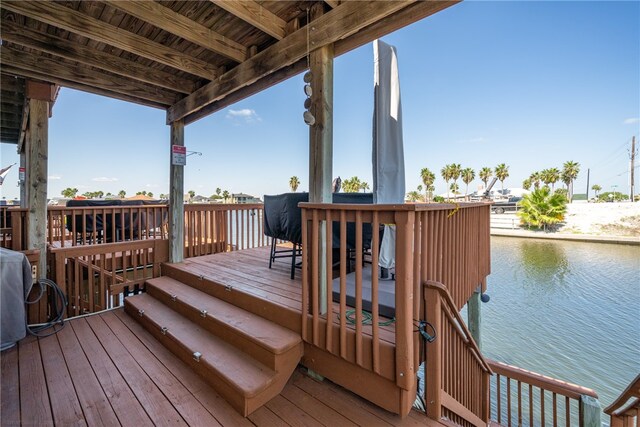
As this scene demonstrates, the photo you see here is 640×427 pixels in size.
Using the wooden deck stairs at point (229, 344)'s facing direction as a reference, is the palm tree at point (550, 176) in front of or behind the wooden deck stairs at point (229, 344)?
behind

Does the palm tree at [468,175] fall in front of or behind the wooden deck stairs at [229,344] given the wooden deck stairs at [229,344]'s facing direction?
behind

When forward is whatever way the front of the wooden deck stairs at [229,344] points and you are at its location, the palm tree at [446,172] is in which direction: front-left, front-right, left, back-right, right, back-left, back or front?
back

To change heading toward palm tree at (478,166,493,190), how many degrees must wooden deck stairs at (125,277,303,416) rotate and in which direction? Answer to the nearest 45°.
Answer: approximately 180°

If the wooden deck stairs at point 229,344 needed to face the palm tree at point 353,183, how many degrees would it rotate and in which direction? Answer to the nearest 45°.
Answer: approximately 180°

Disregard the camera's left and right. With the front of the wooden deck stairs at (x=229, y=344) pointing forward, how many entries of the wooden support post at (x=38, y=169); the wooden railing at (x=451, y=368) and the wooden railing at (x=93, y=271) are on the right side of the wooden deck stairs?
2

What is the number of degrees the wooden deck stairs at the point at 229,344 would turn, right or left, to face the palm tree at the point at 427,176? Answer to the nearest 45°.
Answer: approximately 180°

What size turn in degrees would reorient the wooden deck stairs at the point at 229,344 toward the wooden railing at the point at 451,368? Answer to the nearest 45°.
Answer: approximately 90° to its left

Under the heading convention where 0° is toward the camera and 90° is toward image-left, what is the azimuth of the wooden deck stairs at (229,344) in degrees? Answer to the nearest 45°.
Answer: approximately 45°

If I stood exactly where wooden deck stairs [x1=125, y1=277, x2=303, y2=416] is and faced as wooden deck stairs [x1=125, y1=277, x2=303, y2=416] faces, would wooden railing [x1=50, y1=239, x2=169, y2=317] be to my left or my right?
on my right

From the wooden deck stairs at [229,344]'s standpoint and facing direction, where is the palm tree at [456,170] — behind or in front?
behind

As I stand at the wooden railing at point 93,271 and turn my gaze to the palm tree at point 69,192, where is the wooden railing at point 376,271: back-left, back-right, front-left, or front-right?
back-right
